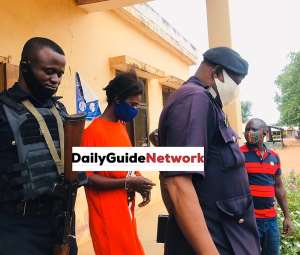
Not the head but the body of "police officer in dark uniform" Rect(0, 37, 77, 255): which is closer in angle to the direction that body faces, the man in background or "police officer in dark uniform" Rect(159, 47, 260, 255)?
the police officer in dark uniform

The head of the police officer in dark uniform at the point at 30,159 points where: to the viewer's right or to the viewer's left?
to the viewer's right

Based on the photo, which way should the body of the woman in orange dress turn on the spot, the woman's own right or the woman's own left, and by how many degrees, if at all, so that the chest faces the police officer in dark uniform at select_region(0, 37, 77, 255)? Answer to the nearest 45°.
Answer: approximately 90° to the woman's own right

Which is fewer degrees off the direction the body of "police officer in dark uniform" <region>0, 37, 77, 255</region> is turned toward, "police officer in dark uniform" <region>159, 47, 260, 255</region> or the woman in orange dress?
the police officer in dark uniform

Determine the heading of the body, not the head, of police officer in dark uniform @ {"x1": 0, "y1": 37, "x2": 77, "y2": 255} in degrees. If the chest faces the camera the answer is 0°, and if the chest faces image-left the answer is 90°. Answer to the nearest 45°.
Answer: approximately 315°

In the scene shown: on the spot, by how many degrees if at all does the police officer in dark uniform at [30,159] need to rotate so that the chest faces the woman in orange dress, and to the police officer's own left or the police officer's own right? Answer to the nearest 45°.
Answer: approximately 90° to the police officer's own left
